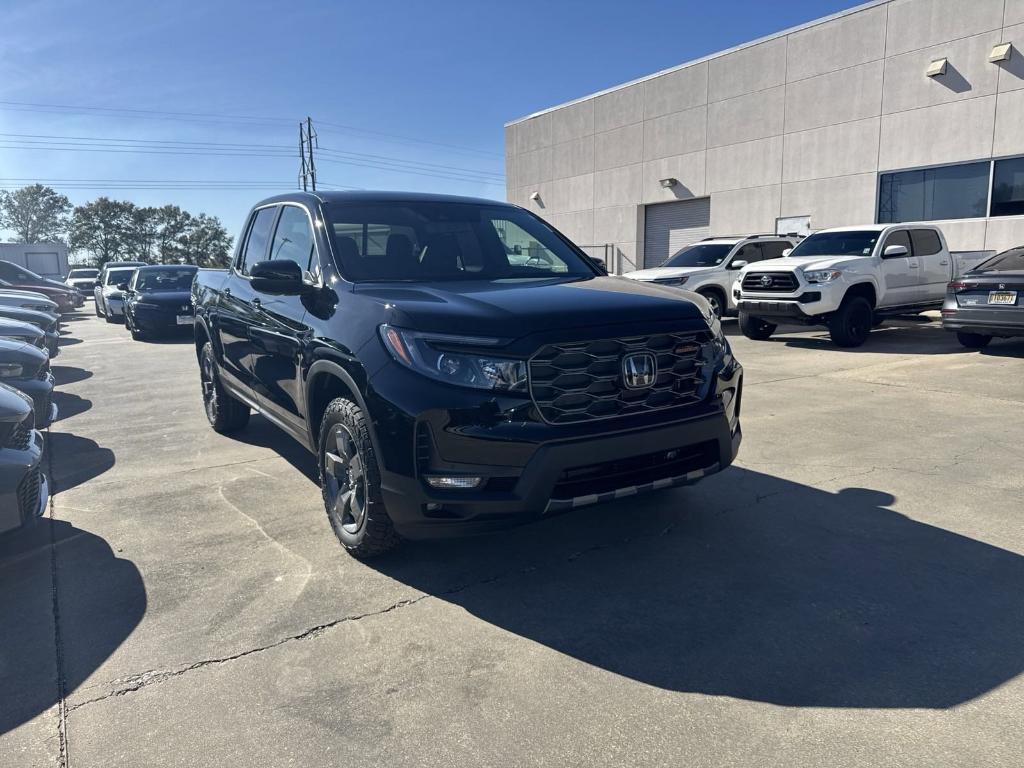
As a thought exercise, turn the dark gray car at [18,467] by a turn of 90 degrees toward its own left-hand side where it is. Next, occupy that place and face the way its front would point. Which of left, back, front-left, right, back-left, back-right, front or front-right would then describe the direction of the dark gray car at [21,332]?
front-left

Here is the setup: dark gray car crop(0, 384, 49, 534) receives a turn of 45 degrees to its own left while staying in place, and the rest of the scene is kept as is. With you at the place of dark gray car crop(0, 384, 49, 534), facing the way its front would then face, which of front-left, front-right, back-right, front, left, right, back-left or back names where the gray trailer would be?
left

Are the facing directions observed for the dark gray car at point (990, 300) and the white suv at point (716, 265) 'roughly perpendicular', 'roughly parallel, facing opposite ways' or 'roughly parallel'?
roughly parallel, facing opposite ways

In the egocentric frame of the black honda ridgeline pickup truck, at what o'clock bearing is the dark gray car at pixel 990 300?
The dark gray car is roughly at 9 o'clock from the black honda ridgeline pickup truck.

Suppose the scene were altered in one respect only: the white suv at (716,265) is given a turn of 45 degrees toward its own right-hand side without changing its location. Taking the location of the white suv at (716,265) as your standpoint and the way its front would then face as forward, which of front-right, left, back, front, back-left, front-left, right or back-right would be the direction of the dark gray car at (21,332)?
front-left

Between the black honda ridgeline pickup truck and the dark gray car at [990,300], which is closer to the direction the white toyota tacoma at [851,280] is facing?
the black honda ridgeline pickup truck

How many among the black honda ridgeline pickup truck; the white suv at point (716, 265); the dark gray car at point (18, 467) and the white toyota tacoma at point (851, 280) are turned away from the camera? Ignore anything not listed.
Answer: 0

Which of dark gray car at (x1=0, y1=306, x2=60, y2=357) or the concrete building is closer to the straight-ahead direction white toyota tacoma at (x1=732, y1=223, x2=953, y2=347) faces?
the dark gray car

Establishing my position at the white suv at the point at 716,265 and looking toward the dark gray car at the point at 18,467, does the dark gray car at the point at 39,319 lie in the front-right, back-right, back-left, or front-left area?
front-right

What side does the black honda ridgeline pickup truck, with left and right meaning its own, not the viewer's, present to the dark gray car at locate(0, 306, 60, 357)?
back

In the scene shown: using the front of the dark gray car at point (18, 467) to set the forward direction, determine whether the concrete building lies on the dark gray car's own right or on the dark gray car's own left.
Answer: on the dark gray car's own left

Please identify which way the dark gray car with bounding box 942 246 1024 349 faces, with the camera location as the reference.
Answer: facing away from the viewer and to the right of the viewer

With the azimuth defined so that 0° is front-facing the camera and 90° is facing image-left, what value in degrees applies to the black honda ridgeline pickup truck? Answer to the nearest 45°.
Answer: approximately 315°

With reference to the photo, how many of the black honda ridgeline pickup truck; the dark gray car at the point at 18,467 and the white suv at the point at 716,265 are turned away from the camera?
0
